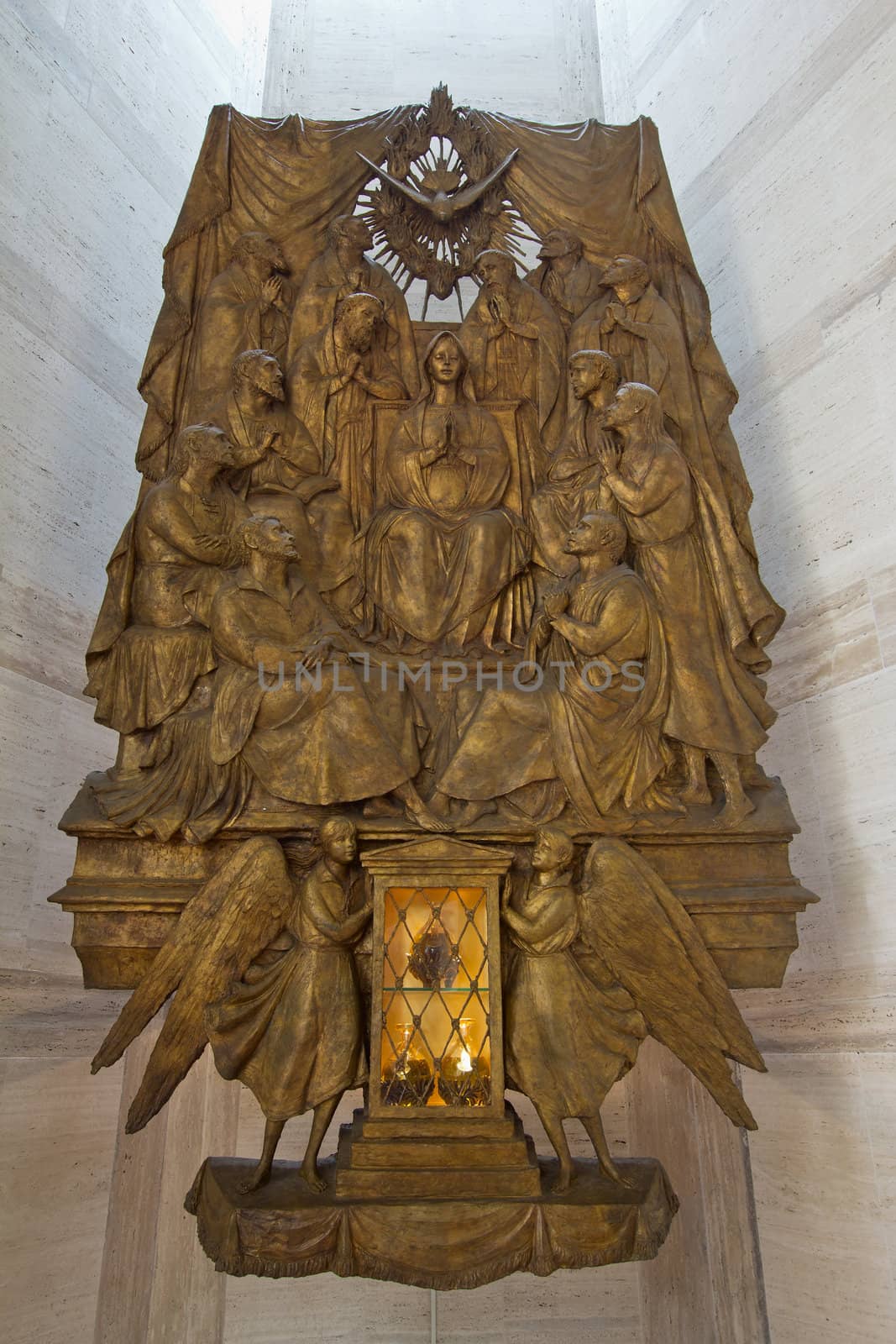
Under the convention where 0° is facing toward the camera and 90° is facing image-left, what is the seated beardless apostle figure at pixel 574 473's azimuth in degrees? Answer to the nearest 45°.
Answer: approximately 45°

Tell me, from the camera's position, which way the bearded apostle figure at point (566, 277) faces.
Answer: facing the viewer and to the left of the viewer

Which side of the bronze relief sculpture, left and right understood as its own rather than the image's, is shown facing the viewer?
front

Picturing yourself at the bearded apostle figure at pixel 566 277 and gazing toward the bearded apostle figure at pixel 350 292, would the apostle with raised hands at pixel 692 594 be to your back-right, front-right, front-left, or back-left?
back-left

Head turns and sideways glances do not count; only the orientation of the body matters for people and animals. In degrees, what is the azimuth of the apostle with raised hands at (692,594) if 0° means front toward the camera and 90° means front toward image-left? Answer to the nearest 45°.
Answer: approximately 90°

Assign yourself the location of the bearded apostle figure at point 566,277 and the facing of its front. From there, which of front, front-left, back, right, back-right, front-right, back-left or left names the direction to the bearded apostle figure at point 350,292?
front-right
